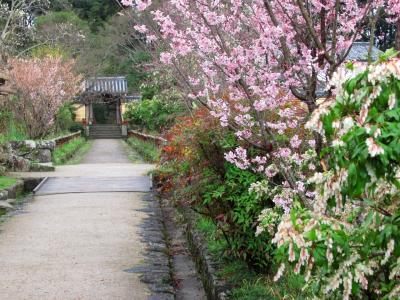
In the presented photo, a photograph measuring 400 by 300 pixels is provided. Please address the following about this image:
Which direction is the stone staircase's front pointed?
toward the camera

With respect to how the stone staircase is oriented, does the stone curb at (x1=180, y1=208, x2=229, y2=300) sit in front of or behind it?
in front

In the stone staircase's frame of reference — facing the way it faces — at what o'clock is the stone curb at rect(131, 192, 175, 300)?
The stone curb is roughly at 12 o'clock from the stone staircase.

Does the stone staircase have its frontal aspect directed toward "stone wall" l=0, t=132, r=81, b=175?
yes

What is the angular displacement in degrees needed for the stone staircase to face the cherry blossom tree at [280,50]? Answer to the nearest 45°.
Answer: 0° — it already faces it

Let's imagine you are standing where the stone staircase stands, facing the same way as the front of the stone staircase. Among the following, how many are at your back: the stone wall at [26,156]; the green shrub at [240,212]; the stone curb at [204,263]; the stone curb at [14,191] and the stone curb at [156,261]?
0

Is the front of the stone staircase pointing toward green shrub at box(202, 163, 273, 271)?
yes

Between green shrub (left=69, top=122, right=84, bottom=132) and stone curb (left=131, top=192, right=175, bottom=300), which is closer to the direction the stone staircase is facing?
the stone curb

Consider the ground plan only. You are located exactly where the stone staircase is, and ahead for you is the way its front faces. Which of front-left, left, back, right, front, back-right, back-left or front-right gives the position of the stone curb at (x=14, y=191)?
front

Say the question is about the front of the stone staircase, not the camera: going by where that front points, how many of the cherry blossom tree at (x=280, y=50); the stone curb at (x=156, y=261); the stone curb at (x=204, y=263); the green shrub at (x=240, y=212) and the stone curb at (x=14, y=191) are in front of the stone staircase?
5
